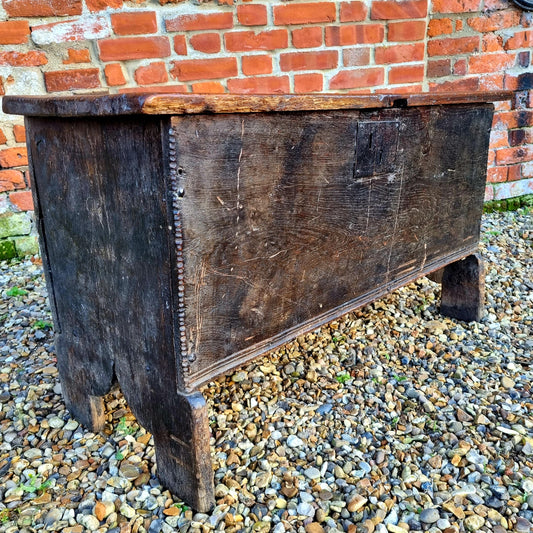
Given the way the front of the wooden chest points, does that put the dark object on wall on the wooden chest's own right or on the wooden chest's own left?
on the wooden chest's own left

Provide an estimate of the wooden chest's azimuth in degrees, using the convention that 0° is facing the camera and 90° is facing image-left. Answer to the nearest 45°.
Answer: approximately 315°
